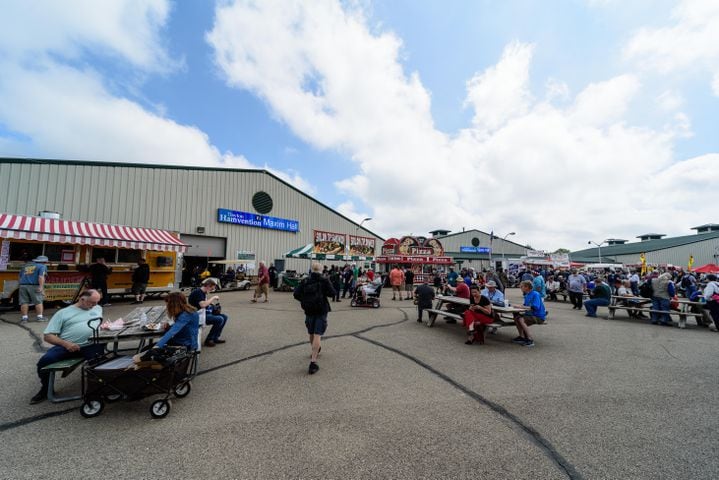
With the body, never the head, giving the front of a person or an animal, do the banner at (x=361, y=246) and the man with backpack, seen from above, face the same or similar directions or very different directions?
very different directions

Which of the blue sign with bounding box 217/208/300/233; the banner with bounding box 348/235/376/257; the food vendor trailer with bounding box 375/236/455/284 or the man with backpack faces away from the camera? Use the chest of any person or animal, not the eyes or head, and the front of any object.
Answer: the man with backpack

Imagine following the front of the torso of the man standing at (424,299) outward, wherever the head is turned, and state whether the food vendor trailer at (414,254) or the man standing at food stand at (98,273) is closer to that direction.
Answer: the food vendor trailer

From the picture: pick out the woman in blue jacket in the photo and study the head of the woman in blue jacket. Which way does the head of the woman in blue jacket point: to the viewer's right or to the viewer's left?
to the viewer's left

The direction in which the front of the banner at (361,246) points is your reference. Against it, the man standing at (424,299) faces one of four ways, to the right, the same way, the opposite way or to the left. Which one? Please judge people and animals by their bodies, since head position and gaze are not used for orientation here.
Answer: the opposite way

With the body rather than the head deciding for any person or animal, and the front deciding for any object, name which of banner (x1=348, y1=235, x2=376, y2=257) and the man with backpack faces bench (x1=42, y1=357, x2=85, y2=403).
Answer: the banner

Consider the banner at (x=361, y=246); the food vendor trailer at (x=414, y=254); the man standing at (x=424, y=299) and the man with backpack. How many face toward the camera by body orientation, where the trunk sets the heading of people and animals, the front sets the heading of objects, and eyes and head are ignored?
2

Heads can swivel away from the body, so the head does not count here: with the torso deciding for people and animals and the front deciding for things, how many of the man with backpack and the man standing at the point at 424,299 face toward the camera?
0

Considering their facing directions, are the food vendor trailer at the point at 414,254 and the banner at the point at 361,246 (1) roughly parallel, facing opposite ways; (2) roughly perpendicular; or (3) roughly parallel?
roughly parallel

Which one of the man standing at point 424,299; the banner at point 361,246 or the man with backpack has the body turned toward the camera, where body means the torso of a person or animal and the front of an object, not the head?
the banner

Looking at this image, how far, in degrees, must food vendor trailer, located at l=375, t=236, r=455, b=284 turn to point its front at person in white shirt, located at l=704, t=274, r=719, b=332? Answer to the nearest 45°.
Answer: approximately 45° to its left

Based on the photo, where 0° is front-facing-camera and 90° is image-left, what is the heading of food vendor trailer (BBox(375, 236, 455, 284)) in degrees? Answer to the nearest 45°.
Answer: approximately 0°

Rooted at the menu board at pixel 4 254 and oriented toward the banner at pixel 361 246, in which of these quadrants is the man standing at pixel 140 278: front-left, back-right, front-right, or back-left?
front-right

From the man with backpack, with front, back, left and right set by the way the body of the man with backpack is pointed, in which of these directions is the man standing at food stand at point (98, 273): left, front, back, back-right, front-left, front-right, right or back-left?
front-left

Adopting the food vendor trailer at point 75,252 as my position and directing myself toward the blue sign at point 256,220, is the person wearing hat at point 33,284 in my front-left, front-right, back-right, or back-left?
back-right

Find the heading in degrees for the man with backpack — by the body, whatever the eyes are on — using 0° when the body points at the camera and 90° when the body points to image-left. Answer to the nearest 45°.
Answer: approximately 180°

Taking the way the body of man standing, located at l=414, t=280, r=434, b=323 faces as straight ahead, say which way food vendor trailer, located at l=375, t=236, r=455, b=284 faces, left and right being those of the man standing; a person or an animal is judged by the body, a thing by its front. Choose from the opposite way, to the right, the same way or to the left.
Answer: the opposite way

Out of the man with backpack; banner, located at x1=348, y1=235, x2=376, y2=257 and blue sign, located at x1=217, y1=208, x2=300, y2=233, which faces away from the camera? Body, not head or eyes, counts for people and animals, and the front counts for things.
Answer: the man with backpack

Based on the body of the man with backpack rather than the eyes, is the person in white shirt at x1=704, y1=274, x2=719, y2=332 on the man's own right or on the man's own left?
on the man's own right

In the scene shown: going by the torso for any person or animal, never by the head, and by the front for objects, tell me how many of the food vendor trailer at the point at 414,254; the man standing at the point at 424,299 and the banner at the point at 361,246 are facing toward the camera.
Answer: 2
